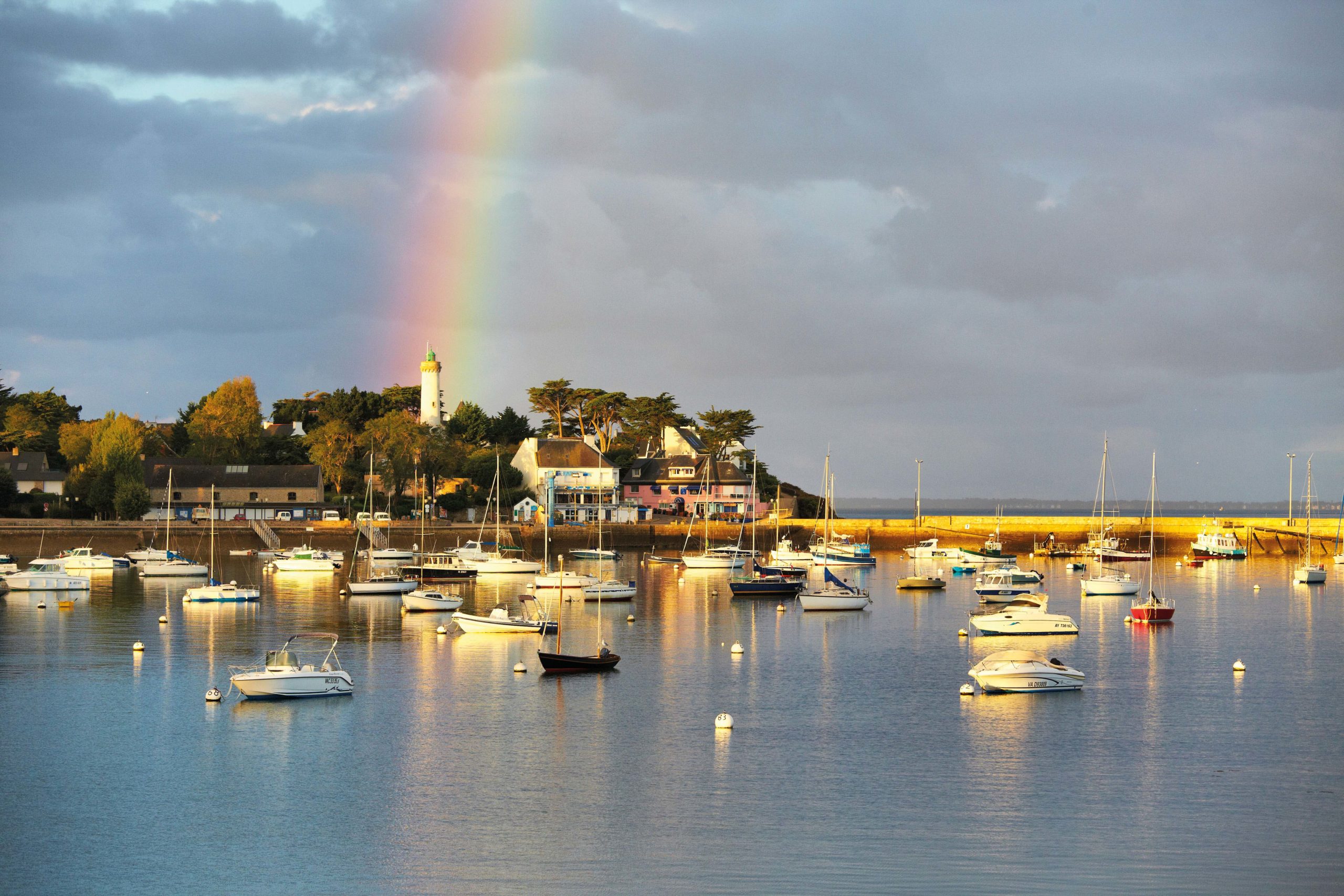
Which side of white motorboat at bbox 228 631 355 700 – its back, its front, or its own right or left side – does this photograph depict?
left

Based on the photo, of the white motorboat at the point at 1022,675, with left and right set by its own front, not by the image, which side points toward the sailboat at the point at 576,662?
front

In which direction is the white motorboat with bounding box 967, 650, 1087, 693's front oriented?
to the viewer's left

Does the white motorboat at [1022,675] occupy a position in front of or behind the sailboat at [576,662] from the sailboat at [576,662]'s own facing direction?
behind

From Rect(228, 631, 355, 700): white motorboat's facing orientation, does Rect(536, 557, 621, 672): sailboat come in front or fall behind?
behind

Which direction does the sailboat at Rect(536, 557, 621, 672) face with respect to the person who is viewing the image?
facing to the left of the viewer
